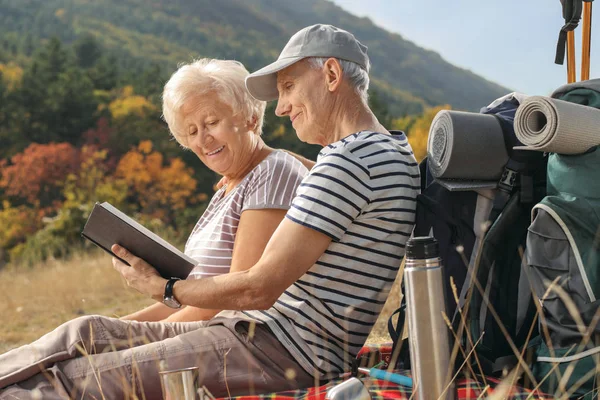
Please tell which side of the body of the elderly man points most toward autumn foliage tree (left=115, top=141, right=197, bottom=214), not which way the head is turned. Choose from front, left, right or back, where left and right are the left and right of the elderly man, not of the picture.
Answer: right

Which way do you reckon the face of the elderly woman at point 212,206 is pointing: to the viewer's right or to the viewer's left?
to the viewer's left

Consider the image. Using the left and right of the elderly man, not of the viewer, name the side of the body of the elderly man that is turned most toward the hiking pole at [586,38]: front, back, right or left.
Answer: back

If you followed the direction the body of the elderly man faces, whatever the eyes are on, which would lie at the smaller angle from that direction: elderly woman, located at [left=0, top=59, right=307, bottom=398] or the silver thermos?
the elderly woman

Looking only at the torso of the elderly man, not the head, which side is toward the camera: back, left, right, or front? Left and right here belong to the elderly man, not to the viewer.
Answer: left

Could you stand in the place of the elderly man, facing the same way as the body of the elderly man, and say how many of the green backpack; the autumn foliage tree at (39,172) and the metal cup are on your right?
1

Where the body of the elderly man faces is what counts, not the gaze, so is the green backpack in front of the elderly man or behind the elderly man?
behind

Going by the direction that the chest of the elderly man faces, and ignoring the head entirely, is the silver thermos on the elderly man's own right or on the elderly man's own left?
on the elderly man's own left

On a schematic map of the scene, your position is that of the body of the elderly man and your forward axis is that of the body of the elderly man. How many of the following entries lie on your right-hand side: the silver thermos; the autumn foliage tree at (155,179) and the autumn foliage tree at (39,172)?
2

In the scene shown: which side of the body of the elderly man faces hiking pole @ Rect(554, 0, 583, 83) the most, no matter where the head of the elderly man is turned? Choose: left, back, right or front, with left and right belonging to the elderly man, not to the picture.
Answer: back

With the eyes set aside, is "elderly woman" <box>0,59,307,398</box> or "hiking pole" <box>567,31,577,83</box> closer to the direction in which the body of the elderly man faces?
the elderly woman

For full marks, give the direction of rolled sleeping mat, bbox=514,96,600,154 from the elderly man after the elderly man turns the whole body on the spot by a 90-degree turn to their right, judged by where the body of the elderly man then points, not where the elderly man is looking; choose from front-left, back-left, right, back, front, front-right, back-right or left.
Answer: back-right

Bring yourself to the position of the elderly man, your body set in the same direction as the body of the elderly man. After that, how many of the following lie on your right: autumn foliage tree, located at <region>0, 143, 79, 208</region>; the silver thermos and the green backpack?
1
